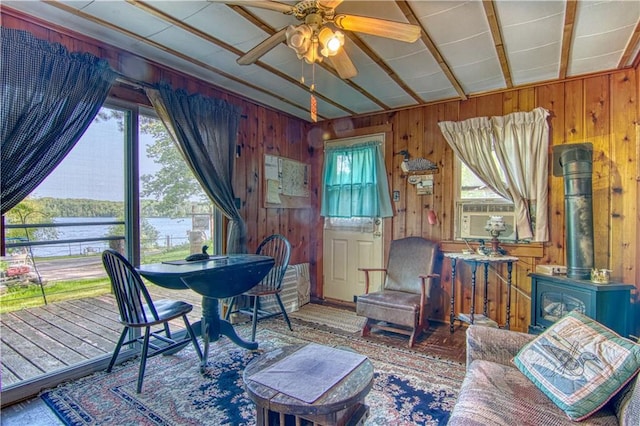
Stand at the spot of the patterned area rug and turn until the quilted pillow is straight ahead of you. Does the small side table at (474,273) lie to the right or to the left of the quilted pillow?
left

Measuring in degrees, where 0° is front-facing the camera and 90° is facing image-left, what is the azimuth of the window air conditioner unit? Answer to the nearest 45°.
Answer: approximately 0°

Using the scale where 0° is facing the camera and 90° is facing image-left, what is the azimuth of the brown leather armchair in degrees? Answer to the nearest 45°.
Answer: approximately 45°

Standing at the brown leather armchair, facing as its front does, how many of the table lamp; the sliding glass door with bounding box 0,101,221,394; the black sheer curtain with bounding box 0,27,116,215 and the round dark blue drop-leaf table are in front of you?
3

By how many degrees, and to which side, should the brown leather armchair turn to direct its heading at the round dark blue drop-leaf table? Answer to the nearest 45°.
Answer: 0° — it already faces it

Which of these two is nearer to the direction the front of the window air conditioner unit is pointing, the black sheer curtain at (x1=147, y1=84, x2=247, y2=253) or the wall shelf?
the black sheer curtain

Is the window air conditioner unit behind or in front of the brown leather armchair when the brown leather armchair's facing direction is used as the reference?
behind

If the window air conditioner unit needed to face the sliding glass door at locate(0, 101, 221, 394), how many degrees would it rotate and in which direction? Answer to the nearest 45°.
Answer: approximately 45° to its right

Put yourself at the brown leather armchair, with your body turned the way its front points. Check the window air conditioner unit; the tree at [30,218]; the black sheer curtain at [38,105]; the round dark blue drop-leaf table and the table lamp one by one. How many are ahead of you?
3

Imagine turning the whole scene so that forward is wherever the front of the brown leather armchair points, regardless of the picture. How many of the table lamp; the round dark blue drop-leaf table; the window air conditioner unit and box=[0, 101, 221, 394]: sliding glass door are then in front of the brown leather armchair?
2
